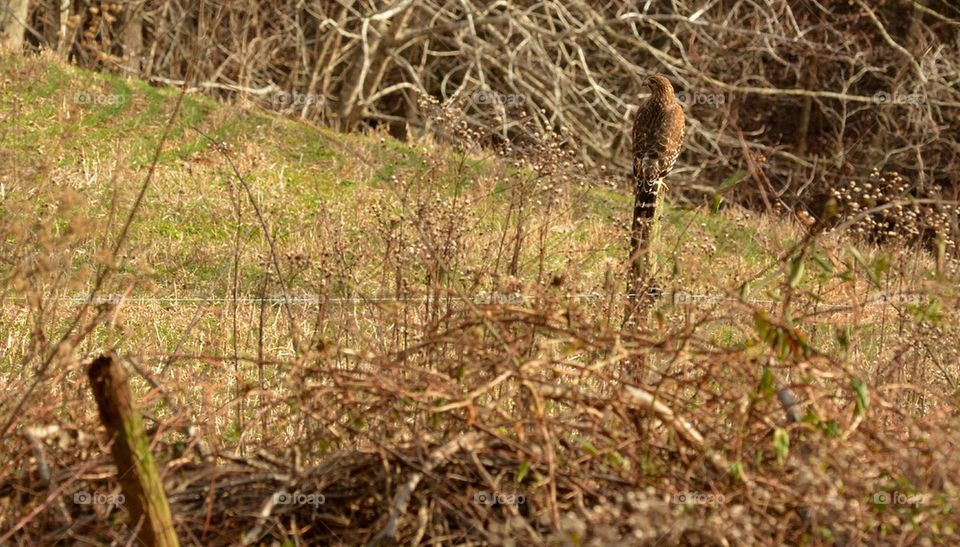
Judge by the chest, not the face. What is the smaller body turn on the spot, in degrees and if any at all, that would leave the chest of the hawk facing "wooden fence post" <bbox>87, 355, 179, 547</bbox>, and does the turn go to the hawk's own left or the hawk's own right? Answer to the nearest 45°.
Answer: approximately 180°

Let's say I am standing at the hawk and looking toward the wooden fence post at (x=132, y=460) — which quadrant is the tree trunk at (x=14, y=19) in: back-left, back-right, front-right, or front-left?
back-right

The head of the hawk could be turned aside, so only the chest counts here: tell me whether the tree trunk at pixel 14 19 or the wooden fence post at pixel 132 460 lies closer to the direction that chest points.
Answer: the tree trunk

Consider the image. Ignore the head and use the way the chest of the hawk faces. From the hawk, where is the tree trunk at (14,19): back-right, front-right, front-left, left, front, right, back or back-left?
front-left

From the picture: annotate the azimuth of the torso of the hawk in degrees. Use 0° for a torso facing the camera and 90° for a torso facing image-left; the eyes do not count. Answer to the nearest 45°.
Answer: approximately 180°
